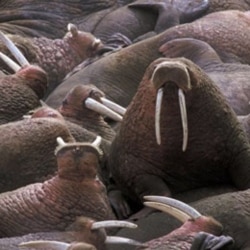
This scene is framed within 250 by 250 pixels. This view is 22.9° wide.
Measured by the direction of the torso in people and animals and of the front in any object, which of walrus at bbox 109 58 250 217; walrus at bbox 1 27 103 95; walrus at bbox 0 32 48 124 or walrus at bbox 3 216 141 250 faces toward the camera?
walrus at bbox 109 58 250 217

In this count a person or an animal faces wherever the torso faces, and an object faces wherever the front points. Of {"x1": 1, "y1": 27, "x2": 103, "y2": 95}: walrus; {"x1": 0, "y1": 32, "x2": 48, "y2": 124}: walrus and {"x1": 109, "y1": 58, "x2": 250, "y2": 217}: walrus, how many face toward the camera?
1

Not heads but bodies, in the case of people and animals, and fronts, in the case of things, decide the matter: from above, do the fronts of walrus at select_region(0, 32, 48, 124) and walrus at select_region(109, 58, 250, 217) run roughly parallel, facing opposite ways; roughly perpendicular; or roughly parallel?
roughly perpendicular

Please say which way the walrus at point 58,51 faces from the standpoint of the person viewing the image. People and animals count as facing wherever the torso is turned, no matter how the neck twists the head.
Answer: facing to the right of the viewer
